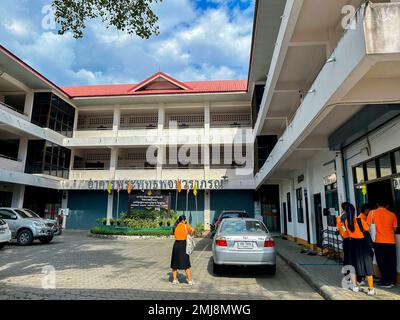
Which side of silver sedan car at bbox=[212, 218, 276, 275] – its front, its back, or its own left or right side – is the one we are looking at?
back

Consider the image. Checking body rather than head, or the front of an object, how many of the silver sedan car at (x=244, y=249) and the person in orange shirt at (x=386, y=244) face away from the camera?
2

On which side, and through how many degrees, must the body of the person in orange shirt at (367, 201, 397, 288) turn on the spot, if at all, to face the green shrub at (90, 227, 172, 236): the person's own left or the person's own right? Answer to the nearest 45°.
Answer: approximately 45° to the person's own left

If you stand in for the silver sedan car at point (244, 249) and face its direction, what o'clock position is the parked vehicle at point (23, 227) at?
The parked vehicle is roughly at 10 o'clock from the silver sedan car.

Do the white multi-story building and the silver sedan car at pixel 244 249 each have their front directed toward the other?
yes

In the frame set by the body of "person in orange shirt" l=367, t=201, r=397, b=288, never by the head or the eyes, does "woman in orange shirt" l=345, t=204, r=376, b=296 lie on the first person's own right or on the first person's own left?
on the first person's own left

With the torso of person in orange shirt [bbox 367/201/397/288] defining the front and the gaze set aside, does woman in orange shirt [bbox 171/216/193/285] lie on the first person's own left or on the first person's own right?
on the first person's own left

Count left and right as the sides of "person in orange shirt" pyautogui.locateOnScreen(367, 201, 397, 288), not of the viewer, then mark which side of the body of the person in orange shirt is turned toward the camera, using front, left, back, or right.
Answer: back

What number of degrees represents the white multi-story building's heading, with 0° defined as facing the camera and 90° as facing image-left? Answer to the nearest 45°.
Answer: approximately 0°

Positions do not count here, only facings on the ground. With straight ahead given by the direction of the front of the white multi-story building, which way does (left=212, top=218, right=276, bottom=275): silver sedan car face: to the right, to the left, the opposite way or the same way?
the opposite way
